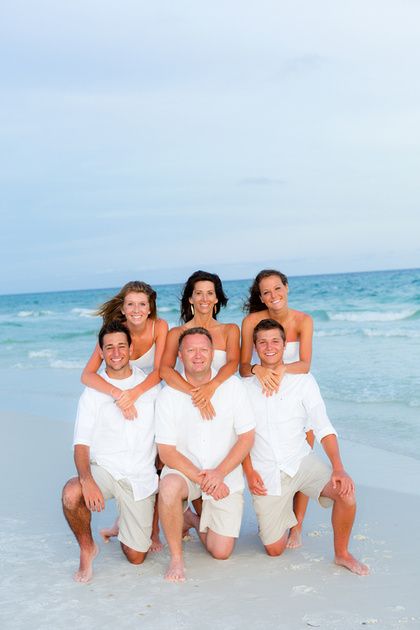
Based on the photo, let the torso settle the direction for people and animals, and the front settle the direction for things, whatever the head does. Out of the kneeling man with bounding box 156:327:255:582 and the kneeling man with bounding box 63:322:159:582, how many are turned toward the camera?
2

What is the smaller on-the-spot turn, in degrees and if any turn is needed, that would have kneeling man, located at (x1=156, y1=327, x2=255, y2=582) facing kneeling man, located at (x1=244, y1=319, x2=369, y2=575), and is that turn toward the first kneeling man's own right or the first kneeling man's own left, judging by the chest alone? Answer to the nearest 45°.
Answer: approximately 90° to the first kneeling man's own left

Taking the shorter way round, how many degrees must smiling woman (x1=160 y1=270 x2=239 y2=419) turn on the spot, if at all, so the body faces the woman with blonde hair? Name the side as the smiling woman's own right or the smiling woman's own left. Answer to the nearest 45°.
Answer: approximately 90° to the smiling woman's own right

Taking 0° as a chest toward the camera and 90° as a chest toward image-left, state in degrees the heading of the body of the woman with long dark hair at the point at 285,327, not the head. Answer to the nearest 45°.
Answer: approximately 0°

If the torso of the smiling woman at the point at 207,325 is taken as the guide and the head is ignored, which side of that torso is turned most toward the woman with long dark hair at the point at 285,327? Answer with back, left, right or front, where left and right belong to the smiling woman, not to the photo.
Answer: left

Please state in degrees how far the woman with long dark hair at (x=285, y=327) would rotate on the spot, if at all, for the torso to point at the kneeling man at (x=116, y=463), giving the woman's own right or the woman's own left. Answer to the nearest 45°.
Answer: approximately 45° to the woman's own right
